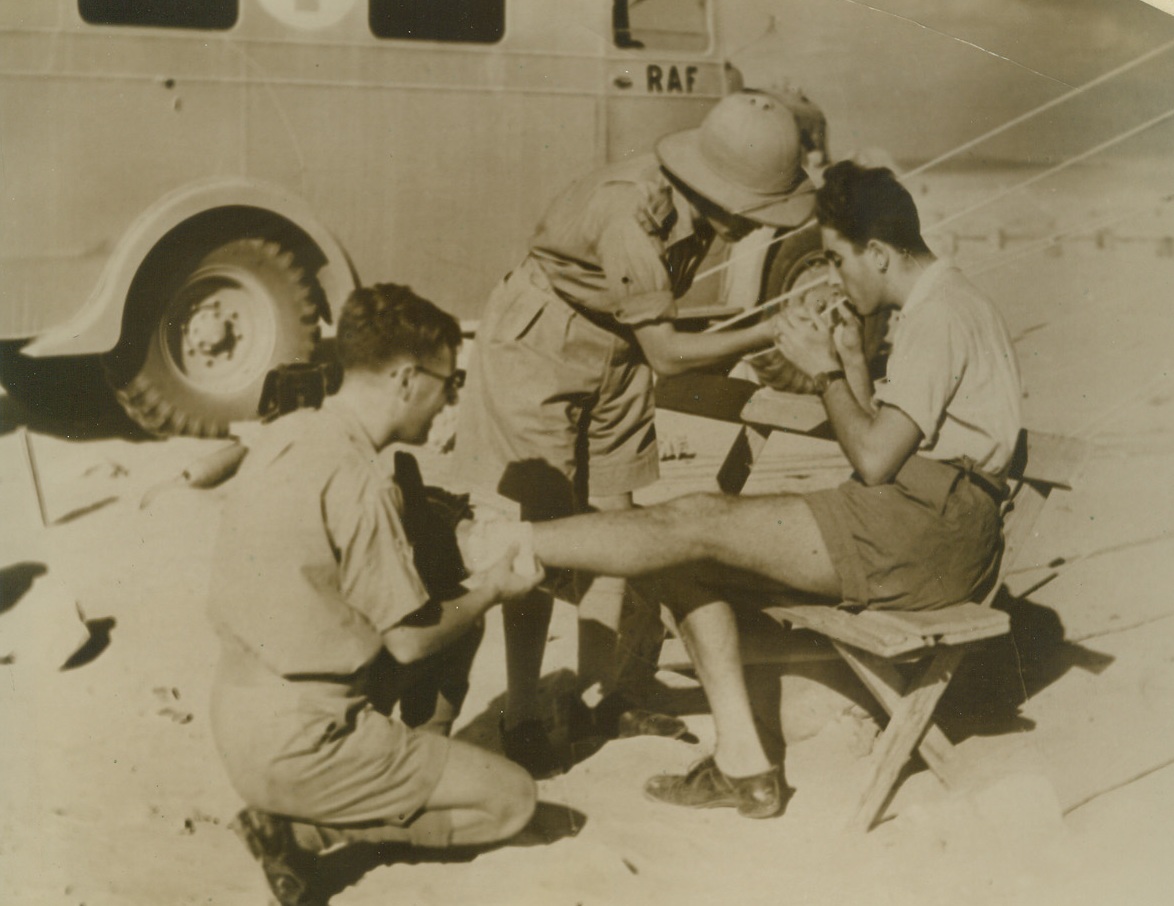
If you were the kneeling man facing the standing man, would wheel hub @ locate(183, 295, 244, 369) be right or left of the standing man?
left

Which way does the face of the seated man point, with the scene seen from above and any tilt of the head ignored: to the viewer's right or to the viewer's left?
to the viewer's left

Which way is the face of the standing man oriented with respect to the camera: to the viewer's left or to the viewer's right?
to the viewer's right

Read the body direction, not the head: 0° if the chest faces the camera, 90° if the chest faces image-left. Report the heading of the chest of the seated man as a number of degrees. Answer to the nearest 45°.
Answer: approximately 90°
